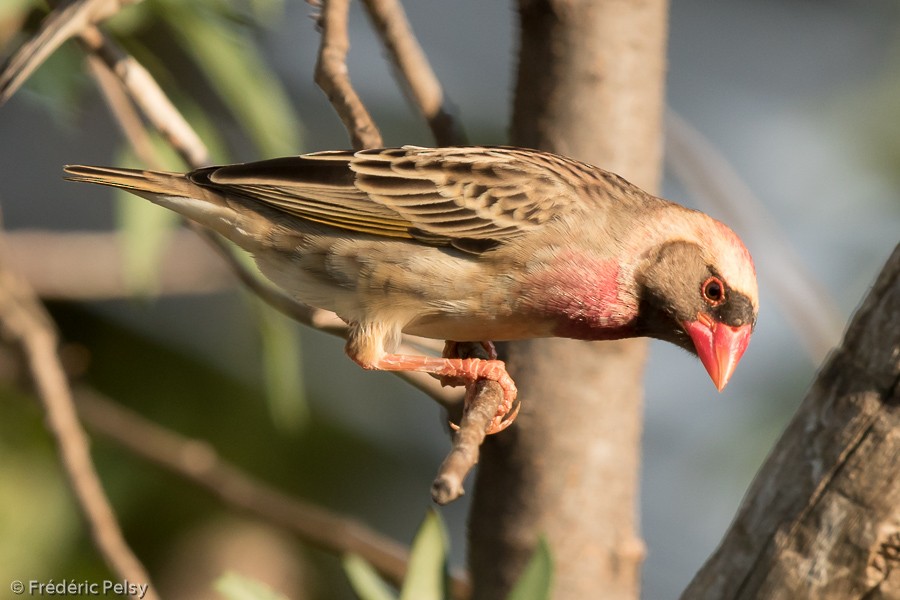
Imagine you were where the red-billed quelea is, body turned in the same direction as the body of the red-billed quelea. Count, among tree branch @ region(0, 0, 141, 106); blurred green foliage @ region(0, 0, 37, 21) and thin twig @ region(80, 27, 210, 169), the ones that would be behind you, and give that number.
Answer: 3

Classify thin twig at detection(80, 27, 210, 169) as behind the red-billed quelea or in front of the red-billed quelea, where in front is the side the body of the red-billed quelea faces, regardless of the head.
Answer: behind

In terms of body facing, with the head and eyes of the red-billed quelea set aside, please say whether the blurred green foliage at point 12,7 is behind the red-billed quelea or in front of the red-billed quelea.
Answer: behind

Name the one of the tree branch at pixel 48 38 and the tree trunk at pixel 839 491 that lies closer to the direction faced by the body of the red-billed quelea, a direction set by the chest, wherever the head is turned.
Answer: the tree trunk

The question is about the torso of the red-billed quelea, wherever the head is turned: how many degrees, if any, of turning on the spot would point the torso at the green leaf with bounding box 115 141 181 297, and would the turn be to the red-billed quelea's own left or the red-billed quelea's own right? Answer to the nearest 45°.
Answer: approximately 180°

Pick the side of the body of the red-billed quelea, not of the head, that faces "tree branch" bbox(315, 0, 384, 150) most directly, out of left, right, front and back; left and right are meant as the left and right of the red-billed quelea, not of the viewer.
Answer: left

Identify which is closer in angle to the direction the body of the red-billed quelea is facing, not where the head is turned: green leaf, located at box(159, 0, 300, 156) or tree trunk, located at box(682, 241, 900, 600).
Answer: the tree trunk

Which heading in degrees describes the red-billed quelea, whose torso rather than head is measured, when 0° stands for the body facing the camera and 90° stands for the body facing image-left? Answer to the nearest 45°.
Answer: approximately 270°

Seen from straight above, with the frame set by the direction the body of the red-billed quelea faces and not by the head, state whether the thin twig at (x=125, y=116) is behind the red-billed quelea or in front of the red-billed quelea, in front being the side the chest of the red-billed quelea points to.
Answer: behind

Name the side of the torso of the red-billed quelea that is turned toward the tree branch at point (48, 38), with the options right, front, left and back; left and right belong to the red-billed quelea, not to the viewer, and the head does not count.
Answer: back
